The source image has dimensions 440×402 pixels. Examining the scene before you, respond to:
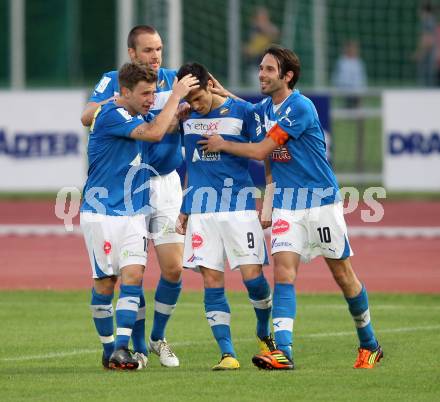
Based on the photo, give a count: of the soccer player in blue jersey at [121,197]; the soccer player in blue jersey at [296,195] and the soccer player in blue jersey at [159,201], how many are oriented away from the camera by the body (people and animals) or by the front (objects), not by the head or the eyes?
0

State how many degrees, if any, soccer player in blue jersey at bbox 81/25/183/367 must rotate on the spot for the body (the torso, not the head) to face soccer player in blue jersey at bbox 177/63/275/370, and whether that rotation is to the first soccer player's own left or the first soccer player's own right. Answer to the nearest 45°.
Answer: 0° — they already face them

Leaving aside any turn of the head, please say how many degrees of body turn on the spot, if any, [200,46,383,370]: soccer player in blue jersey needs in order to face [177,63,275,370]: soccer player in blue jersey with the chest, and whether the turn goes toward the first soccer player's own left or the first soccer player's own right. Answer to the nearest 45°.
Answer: approximately 45° to the first soccer player's own right

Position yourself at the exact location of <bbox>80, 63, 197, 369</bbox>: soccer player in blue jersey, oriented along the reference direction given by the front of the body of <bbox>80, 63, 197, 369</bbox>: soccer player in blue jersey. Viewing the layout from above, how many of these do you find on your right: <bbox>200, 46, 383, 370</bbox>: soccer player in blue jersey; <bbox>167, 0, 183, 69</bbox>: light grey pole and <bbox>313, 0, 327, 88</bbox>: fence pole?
0

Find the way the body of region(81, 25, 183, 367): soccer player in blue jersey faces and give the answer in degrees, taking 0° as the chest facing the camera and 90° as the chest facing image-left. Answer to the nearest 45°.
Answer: approximately 315°

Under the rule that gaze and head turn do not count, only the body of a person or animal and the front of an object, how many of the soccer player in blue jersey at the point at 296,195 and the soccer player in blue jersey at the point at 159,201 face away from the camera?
0

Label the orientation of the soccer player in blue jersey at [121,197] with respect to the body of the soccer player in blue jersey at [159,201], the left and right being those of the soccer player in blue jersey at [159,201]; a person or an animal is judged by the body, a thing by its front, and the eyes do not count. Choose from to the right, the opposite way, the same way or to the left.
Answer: the same way

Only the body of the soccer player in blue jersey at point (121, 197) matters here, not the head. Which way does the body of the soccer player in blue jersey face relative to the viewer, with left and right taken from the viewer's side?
facing the viewer and to the right of the viewer

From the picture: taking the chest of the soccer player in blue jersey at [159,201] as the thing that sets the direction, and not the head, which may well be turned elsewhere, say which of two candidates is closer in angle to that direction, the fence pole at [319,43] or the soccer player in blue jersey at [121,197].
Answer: the soccer player in blue jersey

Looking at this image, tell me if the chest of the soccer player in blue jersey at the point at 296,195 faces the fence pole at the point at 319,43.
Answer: no

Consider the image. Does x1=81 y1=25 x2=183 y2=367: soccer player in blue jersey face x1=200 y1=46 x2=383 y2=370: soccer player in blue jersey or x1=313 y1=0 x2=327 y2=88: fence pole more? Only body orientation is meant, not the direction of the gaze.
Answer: the soccer player in blue jersey

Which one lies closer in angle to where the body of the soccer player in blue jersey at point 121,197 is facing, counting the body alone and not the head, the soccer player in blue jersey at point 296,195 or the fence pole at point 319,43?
the soccer player in blue jersey

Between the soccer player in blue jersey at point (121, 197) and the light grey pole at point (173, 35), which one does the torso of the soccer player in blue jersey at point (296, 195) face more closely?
the soccer player in blue jersey

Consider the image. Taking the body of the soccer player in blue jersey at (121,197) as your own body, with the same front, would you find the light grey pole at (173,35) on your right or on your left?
on your left

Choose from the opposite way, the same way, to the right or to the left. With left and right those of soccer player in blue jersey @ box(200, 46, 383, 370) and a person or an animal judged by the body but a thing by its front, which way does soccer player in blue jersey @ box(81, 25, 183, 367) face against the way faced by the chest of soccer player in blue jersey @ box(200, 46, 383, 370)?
to the left

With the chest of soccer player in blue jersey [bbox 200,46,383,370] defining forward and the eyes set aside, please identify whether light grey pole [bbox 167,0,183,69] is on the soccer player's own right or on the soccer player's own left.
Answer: on the soccer player's own right

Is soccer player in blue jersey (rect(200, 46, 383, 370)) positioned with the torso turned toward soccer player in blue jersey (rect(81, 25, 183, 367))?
no
